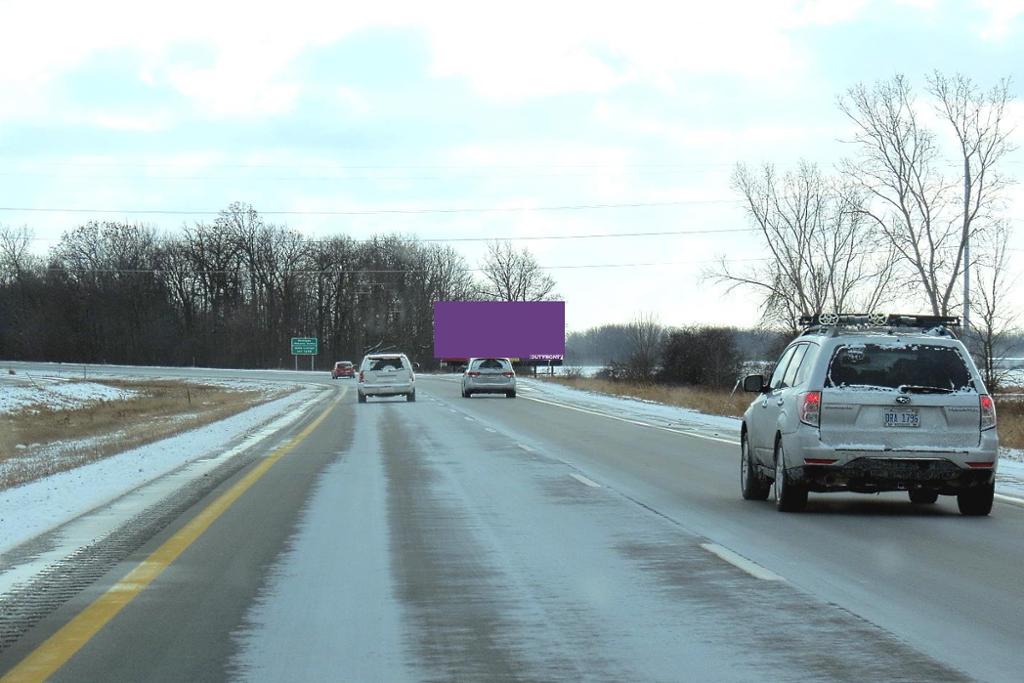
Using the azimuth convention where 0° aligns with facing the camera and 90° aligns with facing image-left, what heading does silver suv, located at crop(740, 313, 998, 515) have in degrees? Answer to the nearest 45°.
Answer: approximately 180°
